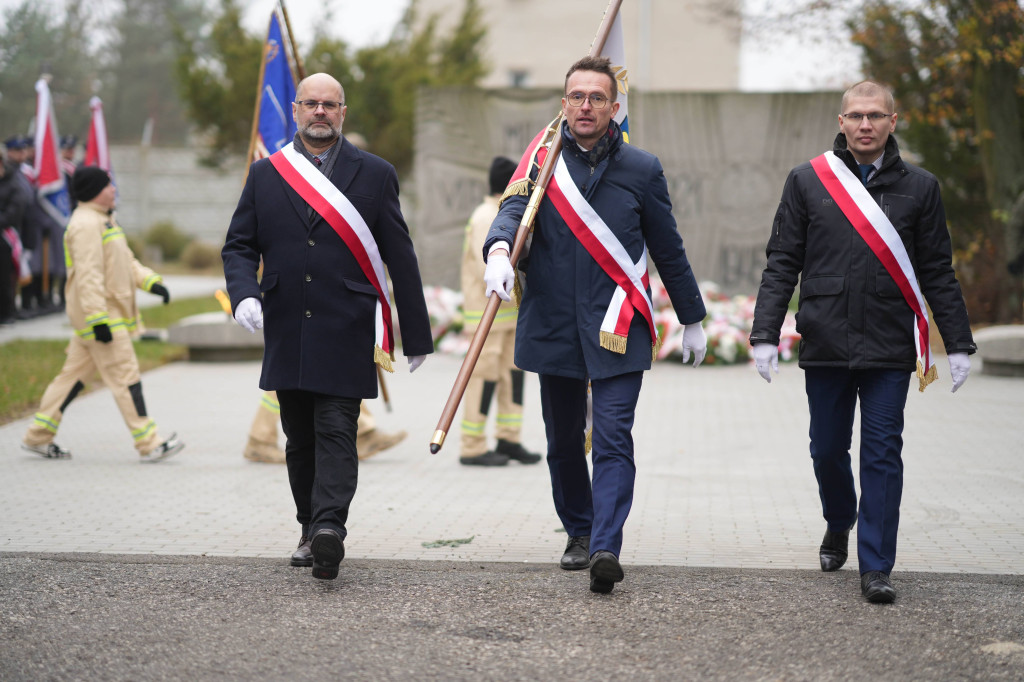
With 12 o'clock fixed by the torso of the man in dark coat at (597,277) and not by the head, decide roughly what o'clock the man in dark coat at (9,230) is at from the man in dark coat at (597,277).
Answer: the man in dark coat at (9,230) is roughly at 5 o'clock from the man in dark coat at (597,277).

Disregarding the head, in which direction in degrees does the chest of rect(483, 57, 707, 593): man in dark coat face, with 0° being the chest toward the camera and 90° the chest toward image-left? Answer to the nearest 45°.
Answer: approximately 0°

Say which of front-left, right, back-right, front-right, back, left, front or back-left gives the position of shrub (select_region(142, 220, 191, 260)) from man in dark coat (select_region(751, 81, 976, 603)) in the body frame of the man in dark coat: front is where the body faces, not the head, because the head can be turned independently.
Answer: back-right

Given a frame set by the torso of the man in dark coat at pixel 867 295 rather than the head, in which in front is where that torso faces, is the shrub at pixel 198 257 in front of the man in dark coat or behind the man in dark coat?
behind

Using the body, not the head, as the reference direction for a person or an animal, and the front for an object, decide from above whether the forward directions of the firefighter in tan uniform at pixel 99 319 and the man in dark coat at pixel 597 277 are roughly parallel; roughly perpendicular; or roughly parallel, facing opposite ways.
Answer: roughly perpendicular
